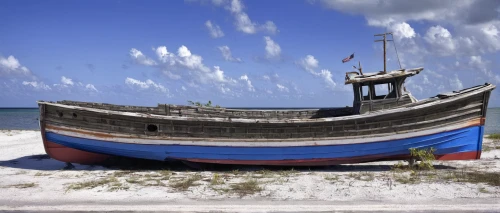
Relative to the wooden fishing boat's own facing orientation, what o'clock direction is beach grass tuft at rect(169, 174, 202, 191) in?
The beach grass tuft is roughly at 5 o'clock from the wooden fishing boat.

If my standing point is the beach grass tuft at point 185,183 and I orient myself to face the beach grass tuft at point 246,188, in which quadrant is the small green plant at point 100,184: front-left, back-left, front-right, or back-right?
back-right

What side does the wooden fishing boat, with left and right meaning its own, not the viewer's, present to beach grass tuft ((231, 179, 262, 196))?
right

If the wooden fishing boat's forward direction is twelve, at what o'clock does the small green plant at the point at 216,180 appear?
The small green plant is roughly at 5 o'clock from the wooden fishing boat.

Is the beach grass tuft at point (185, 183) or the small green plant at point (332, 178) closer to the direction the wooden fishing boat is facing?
the small green plant

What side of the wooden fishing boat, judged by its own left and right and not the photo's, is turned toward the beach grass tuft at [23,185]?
back

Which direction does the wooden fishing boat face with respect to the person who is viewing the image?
facing to the right of the viewer
